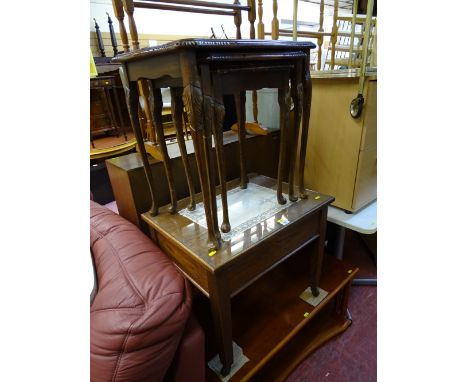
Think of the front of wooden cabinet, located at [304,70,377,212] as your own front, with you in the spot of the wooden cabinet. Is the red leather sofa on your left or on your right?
on your right

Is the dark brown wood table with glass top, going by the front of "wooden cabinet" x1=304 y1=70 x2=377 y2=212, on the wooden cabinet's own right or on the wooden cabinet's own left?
on the wooden cabinet's own right

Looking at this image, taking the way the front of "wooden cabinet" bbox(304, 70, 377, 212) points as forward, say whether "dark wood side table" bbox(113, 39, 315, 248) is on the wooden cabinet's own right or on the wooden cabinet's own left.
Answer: on the wooden cabinet's own right

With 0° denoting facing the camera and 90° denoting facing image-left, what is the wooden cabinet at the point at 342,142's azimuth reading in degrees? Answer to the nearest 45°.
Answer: approximately 315°
